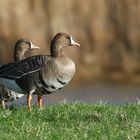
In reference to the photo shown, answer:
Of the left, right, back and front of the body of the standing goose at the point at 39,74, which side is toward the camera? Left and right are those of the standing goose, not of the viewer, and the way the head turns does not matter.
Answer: right
